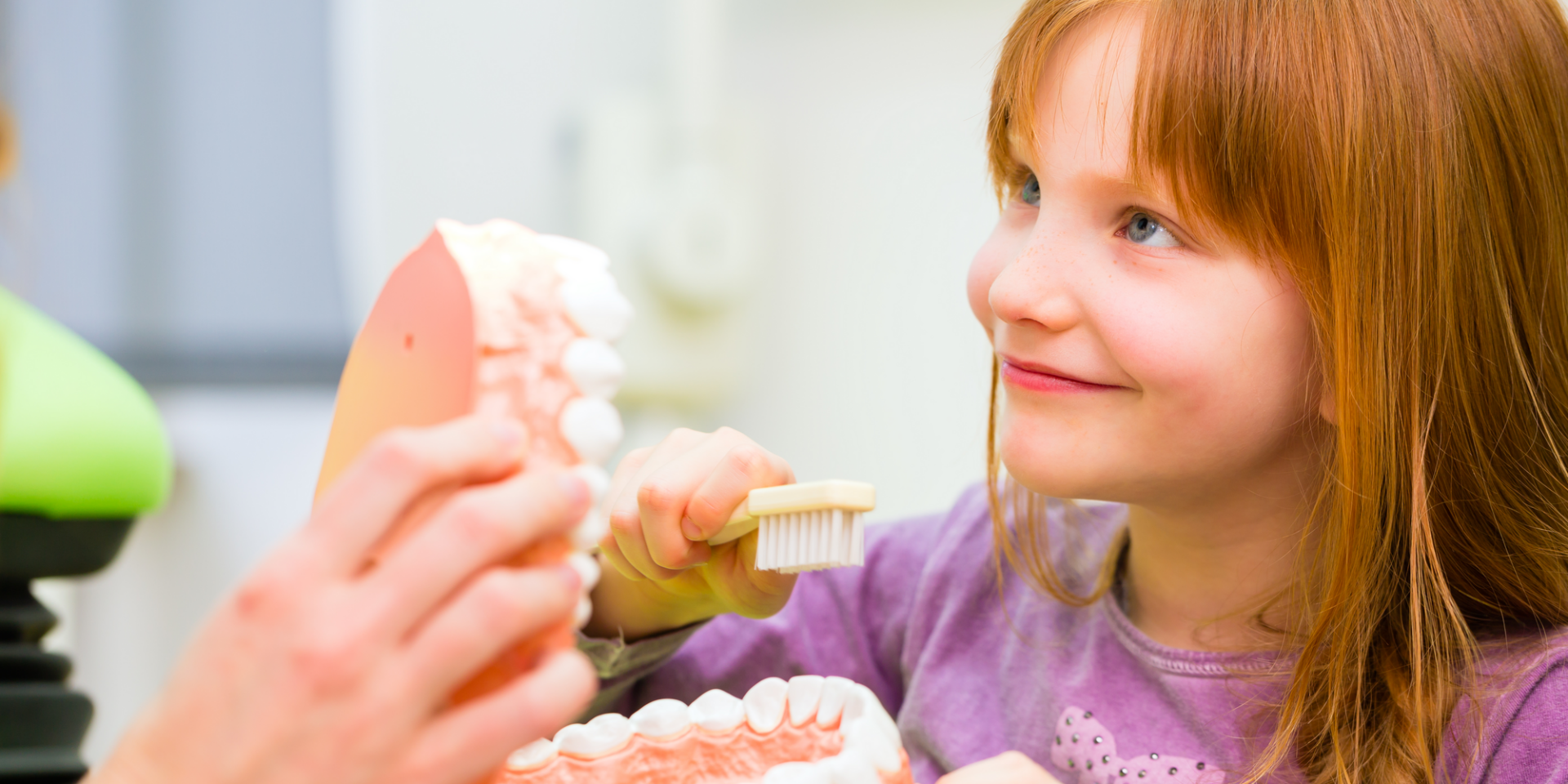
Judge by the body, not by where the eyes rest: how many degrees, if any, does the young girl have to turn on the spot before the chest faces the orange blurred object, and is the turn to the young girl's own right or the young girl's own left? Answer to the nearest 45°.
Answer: approximately 45° to the young girl's own right

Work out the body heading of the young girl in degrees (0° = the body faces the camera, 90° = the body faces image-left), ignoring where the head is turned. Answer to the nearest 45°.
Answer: approximately 45°
